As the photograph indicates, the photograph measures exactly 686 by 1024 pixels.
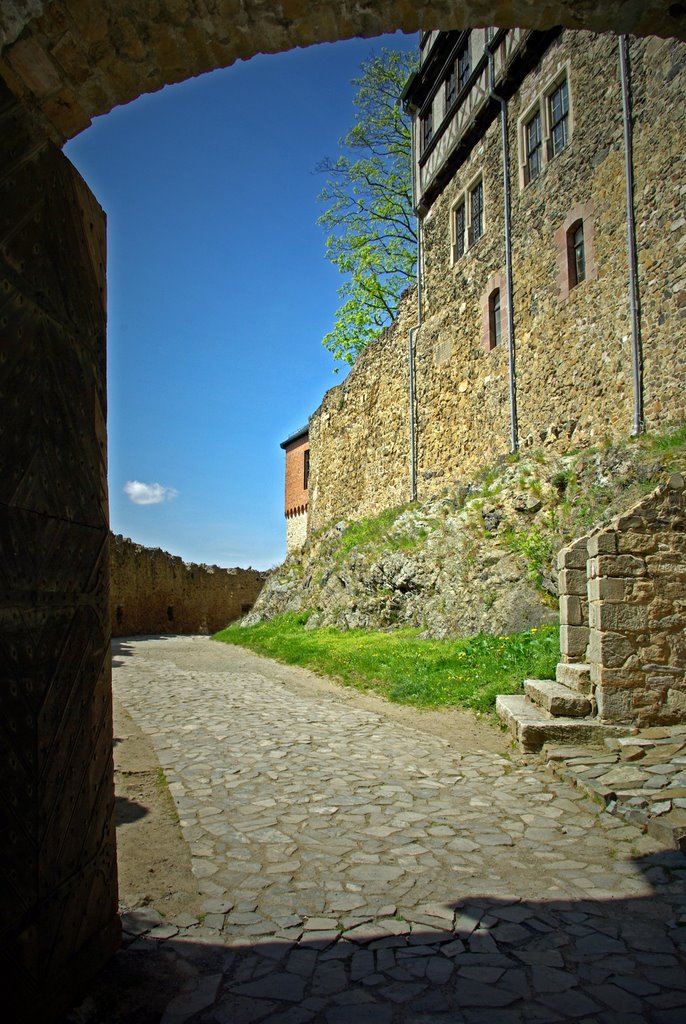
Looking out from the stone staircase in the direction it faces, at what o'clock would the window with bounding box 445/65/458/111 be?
The window is roughly at 4 o'clock from the stone staircase.

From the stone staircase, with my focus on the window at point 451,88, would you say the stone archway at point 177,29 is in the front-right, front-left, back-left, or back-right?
back-left

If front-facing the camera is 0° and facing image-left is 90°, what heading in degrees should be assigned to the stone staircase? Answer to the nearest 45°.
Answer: approximately 45°

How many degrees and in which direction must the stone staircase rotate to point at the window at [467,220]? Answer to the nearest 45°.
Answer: approximately 135° to its right

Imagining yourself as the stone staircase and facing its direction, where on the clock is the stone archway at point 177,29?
The stone archway is roughly at 11 o'clock from the stone staircase.

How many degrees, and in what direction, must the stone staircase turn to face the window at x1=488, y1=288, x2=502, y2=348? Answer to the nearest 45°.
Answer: approximately 135° to its right

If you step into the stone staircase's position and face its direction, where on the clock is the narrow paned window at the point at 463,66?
The narrow paned window is roughly at 4 o'clock from the stone staircase.

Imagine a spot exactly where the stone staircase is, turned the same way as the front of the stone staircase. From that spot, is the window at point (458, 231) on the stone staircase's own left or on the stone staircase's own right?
on the stone staircase's own right

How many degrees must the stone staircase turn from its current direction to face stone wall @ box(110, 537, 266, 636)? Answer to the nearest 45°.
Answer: approximately 90° to its right
